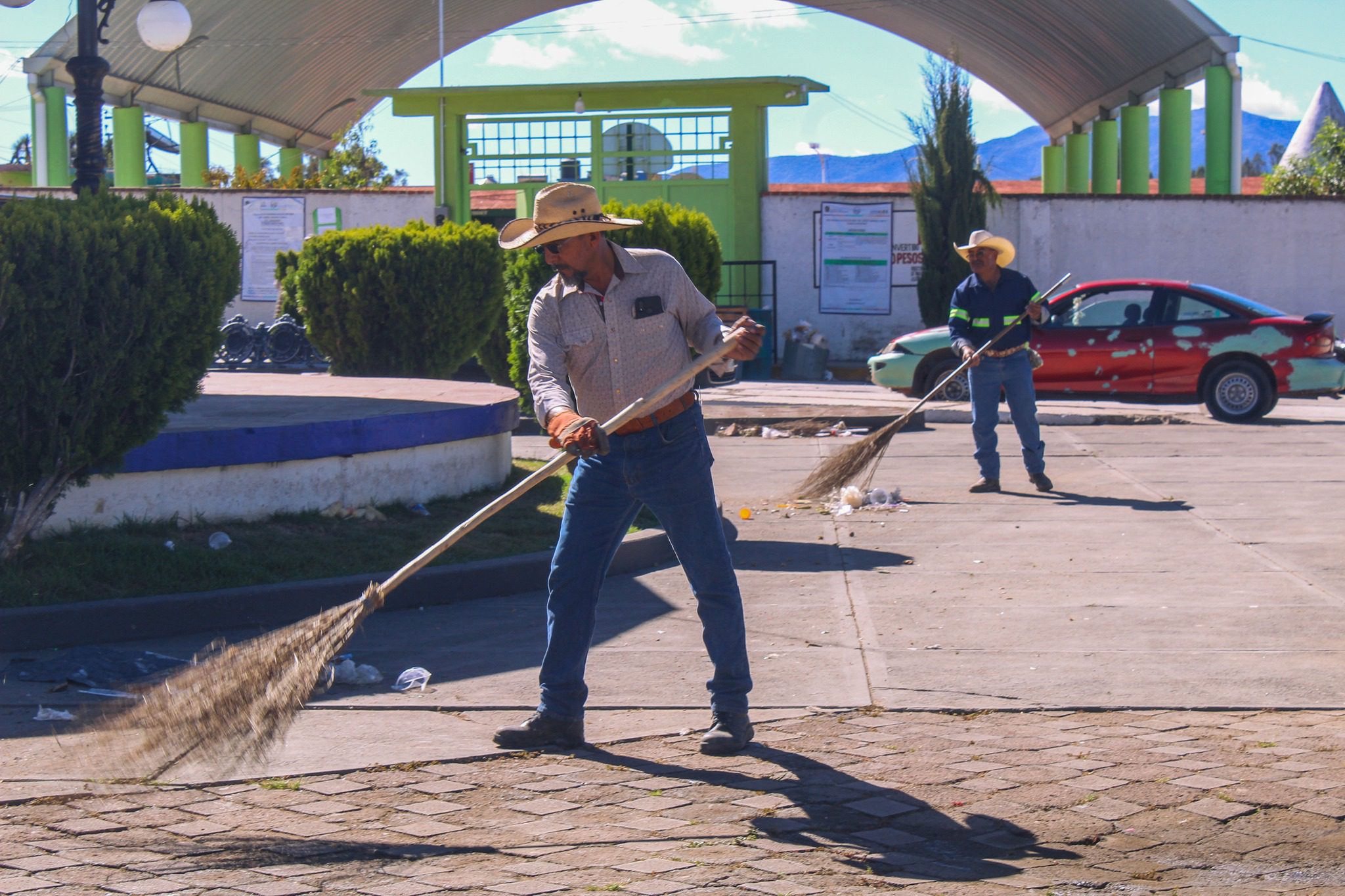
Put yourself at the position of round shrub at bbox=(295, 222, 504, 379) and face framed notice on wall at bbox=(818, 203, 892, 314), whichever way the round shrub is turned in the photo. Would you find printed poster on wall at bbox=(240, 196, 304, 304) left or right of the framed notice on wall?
left

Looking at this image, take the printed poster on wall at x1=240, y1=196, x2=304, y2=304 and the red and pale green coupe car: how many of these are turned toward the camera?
1

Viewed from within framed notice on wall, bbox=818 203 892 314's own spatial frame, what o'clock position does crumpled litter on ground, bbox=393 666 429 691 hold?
The crumpled litter on ground is roughly at 12 o'clock from the framed notice on wall.

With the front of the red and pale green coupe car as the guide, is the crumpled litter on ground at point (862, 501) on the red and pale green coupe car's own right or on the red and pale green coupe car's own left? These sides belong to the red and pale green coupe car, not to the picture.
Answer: on the red and pale green coupe car's own left

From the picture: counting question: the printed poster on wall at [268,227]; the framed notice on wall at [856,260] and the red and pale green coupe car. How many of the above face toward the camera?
2

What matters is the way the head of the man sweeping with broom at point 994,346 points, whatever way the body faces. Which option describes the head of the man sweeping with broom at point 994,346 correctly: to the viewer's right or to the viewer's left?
to the viewer's left

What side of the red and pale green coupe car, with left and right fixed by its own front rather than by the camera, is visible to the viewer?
left

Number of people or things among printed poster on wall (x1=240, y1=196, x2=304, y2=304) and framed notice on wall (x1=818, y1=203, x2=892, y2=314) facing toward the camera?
2

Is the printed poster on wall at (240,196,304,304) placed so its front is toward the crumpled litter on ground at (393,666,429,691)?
yes

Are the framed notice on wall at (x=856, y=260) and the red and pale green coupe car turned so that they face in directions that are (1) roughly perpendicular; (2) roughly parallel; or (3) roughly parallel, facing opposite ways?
roughly perpendicular

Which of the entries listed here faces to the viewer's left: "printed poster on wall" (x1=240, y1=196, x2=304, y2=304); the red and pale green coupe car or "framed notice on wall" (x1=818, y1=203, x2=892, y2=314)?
the red and pale green coupe car

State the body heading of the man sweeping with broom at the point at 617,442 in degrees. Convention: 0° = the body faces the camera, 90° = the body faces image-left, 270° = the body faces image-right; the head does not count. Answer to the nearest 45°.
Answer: approximately 45°

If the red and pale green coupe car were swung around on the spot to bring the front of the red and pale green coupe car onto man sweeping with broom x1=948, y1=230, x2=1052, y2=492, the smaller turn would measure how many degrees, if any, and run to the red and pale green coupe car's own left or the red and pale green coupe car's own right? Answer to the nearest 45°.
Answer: approximately 90° to the red and pale green coupe car's own left

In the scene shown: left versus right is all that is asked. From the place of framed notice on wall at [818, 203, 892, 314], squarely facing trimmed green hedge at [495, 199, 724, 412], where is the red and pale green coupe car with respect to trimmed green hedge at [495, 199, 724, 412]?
left
